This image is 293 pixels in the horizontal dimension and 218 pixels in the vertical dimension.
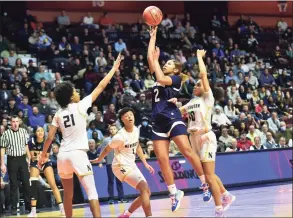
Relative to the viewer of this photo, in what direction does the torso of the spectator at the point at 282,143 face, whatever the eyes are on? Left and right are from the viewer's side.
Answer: facing the viewer and to the left of the viewer

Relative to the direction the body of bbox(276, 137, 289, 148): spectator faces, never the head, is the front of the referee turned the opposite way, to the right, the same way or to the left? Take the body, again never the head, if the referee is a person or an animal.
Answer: the same way

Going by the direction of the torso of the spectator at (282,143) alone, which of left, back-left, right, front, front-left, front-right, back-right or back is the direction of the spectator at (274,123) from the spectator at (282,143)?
back-right

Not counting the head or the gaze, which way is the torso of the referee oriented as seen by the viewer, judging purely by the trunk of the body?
toward the camera

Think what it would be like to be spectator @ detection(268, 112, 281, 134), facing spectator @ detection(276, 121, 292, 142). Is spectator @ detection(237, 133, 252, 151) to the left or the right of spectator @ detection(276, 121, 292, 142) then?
right

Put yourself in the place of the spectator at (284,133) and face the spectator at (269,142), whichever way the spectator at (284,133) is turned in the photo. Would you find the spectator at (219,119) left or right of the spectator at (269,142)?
right

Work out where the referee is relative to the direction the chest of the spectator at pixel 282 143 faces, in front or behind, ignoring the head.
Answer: in front

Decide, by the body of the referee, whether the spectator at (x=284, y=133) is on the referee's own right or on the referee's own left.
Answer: on the referee's own left

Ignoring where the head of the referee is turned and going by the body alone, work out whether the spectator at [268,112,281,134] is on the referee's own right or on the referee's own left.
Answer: on the referee's own left

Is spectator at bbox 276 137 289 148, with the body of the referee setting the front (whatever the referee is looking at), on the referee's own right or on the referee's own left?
on the referee's own left

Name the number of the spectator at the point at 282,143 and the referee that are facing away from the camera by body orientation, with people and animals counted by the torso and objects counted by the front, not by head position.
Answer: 0

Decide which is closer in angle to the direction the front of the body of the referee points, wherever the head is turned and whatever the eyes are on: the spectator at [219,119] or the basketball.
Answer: the basketball

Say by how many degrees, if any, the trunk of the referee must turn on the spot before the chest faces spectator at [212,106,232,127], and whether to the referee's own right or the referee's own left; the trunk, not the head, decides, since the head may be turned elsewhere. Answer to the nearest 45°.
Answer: approximately 135° to the referee's own left
